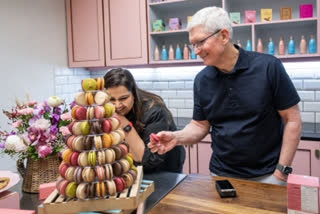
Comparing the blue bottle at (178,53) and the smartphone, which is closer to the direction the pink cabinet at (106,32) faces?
the smartphone

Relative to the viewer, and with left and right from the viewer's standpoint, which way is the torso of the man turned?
facing the viewer and to the left of the viewer

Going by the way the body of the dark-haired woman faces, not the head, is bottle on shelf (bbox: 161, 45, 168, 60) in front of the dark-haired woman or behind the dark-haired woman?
behind

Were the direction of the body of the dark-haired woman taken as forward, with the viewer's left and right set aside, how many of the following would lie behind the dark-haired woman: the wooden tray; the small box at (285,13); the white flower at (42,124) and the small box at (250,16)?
2

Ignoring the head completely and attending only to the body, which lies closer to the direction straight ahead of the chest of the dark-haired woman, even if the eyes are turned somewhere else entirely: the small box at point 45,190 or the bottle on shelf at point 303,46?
the small box

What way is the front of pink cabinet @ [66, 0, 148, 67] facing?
toward the camera

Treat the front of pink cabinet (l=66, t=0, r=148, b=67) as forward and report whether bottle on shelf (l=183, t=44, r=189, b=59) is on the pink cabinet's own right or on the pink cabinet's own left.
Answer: on the pink cabinet's own left

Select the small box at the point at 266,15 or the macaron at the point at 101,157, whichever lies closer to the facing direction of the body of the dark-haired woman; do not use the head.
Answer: the macaron

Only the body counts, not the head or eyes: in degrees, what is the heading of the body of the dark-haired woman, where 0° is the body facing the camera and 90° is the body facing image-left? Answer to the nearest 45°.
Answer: approximately 45°

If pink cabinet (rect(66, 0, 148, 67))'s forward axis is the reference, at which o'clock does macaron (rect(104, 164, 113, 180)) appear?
The macaron is roughly at 12 o'clock from the pink cabinet.

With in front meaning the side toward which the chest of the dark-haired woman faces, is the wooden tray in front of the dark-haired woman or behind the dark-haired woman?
in front

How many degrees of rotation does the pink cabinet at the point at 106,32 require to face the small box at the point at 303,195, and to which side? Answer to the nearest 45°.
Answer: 0° — it already faces it

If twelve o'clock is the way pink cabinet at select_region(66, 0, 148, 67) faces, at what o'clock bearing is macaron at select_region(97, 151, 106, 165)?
The macaron is roughly at 12 o'clock from the pink cabinet.

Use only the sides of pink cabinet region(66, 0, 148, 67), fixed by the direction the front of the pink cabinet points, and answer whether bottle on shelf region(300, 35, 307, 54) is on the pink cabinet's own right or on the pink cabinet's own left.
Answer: on the pink cabinet's own left

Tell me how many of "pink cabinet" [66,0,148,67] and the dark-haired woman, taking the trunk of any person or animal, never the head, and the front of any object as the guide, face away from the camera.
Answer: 0

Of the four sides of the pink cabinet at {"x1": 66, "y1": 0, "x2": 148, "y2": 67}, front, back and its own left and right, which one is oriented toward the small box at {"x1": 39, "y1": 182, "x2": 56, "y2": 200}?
front

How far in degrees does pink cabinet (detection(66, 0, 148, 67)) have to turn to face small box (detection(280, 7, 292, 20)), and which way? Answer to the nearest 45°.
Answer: approximately 45° to its left
